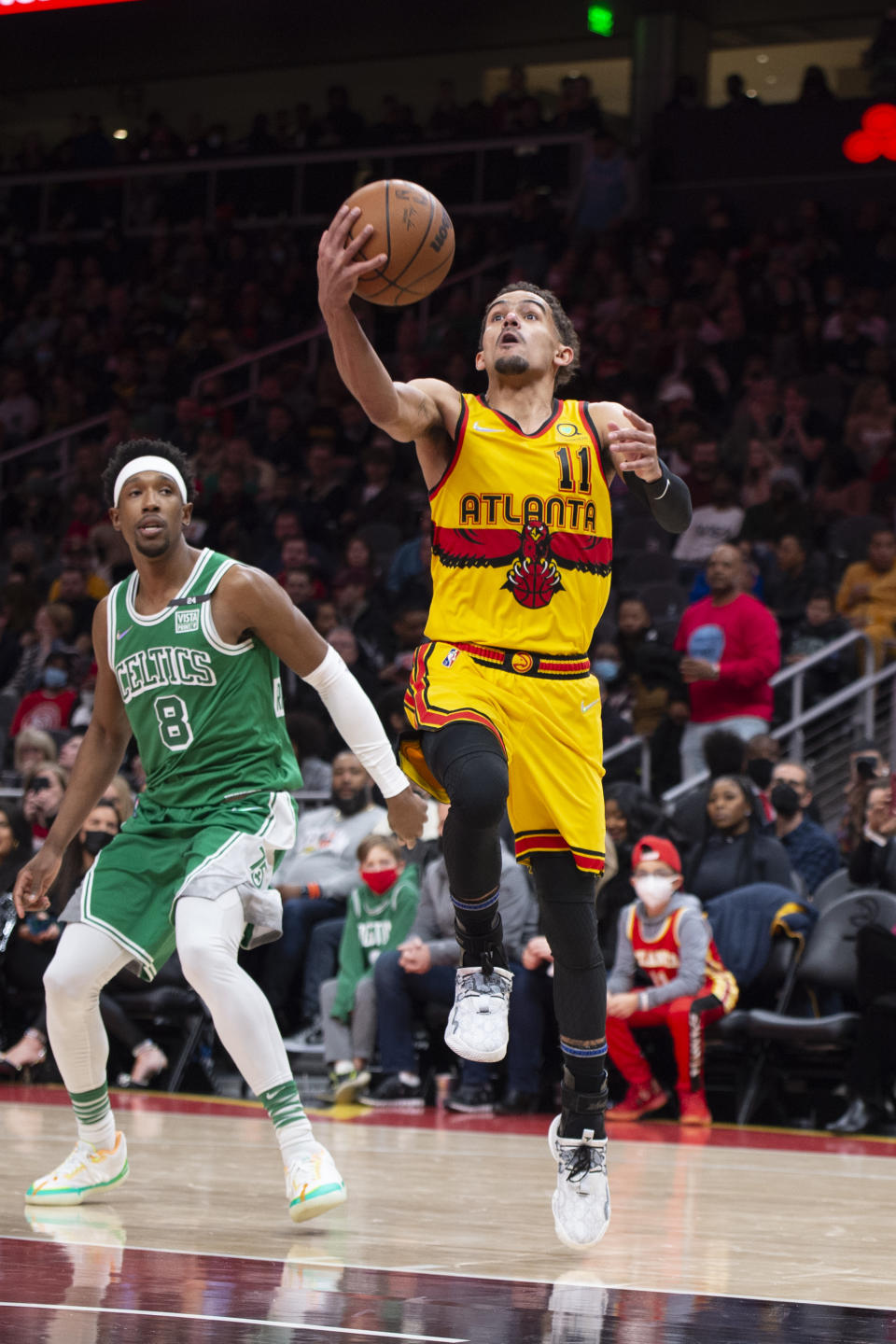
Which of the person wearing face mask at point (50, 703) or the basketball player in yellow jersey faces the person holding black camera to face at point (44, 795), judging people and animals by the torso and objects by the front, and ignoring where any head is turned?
the person wearing face mask at point (50, 703)

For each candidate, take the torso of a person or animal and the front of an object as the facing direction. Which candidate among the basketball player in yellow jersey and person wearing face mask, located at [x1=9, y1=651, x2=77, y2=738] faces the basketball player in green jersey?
the person wearing face mask

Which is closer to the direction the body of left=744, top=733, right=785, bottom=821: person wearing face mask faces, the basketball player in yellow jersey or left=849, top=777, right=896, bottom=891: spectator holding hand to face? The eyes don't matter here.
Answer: the basketball player in yellow jersey

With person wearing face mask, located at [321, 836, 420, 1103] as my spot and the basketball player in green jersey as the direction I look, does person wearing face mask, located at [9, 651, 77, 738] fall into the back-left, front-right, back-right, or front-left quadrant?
back-right

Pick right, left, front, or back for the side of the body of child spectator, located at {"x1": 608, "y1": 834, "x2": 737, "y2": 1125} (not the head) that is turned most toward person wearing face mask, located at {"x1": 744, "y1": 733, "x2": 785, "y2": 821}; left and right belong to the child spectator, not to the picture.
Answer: back

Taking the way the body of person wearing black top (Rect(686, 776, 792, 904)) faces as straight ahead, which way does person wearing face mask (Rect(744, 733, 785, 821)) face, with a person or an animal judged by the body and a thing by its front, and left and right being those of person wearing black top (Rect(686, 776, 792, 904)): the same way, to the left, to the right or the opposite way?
the same way

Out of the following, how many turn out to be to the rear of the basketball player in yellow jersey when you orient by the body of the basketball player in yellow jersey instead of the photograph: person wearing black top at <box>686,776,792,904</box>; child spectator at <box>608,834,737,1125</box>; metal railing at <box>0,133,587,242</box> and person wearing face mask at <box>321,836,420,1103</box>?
4

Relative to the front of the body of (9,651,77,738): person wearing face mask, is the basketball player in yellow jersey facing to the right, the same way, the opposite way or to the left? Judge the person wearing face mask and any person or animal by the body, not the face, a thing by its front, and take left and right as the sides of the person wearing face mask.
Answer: the same way

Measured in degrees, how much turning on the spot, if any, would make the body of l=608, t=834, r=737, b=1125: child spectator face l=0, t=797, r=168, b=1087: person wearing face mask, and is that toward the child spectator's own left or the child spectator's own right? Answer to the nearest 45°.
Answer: approximately 45° to the child spectator's own right

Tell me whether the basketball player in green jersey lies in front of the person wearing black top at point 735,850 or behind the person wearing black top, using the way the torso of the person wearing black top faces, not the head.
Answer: in front

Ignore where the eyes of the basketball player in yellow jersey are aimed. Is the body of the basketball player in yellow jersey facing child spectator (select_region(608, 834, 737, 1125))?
no

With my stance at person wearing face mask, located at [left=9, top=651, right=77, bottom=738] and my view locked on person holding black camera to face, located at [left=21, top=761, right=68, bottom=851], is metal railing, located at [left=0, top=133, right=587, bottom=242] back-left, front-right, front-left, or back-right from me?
back-left

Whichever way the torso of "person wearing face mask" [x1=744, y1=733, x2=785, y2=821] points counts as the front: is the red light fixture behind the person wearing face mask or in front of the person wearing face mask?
behind

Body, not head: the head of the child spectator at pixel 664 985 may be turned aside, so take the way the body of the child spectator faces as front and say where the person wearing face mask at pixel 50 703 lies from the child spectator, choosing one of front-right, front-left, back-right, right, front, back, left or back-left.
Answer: right

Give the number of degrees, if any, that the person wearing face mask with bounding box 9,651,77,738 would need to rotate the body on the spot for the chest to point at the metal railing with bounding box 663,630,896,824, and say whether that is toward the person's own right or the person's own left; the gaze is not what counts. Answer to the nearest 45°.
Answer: approximately 45° to the person's own left

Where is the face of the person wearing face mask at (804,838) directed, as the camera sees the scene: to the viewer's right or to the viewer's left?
to the viewer's left

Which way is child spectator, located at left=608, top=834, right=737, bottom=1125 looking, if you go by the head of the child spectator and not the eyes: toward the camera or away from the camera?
toward the camera
